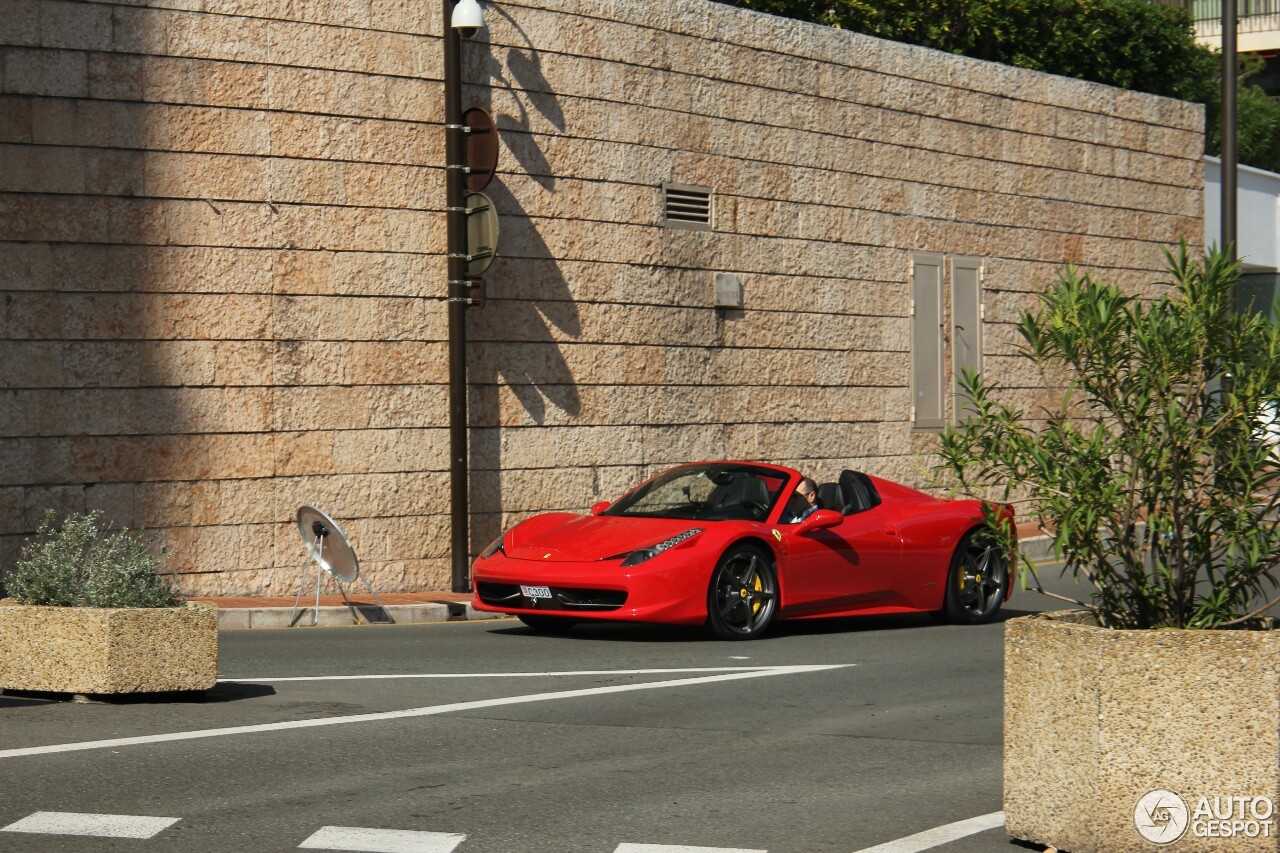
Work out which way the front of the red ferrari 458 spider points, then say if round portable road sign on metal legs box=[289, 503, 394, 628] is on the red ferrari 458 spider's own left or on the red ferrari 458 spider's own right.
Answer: on the red ferrari 458 spider's own right

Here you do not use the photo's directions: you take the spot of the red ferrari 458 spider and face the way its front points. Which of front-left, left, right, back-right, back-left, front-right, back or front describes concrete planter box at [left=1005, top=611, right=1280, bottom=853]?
front-left

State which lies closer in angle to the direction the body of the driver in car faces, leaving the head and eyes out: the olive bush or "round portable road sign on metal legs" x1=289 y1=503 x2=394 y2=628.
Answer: the olive bush

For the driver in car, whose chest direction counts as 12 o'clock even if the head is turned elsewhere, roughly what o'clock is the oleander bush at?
The oleander bush is roughly at 10 o'clock from the driver in car.

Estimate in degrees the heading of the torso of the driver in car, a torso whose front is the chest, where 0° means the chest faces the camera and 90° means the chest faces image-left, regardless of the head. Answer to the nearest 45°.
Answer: approximately 45°

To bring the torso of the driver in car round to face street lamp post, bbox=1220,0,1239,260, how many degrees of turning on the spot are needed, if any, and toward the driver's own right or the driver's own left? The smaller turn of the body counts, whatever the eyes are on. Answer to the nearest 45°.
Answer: approximately 180°

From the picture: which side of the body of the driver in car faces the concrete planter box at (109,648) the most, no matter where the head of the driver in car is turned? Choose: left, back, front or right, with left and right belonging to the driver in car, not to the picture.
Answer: front

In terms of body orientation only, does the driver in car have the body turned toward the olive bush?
yes

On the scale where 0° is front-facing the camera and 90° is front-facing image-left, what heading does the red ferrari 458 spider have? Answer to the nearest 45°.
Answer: approximately 45°

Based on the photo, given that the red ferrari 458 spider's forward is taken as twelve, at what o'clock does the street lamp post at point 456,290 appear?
The street lamp post is roughly at 3 o'clock from the red ferrari 458 spider.
